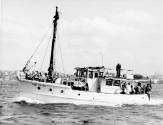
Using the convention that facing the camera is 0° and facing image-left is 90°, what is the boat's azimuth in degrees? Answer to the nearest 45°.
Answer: approximately 90°
